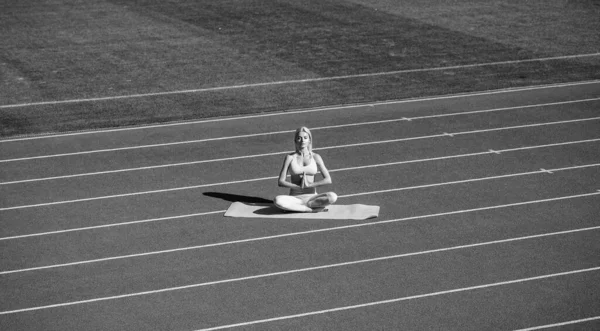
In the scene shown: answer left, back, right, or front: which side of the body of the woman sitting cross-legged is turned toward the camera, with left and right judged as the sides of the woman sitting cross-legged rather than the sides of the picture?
front
